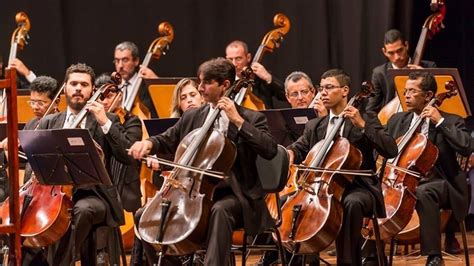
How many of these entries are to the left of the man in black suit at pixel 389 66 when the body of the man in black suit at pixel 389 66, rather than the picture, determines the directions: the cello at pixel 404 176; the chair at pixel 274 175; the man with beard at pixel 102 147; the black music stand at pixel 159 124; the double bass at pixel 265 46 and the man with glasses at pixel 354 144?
0

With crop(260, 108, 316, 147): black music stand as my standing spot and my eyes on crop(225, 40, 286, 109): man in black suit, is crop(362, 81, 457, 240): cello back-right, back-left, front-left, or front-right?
back-right

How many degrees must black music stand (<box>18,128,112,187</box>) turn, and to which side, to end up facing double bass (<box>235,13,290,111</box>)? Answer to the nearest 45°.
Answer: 0° — it already faces it

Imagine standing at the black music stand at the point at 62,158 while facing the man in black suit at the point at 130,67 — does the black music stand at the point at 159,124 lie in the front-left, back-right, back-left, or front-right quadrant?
front-right

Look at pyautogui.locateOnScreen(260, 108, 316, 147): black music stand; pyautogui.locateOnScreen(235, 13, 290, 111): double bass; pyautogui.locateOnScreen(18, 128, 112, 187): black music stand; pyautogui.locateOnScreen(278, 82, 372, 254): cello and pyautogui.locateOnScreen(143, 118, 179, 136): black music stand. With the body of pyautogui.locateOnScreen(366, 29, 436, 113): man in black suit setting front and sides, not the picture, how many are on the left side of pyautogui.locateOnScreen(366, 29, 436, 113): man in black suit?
0

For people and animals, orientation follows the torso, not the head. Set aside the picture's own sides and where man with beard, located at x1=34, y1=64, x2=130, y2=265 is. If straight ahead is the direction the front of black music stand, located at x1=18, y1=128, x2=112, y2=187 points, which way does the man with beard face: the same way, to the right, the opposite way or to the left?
the opposite way

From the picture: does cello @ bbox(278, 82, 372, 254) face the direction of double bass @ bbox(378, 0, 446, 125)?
no

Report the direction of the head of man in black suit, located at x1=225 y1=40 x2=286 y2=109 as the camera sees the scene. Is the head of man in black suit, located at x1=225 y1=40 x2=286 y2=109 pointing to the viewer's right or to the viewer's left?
to the viewer's left

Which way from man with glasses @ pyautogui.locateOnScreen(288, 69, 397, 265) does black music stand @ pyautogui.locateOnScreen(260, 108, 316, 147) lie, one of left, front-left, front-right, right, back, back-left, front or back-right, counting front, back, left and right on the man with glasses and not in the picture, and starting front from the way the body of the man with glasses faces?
right

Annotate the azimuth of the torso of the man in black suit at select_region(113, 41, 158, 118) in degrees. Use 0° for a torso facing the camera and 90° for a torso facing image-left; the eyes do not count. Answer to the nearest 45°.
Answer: approximately 45°

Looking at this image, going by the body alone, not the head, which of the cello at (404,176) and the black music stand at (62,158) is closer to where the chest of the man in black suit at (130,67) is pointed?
the black music stand

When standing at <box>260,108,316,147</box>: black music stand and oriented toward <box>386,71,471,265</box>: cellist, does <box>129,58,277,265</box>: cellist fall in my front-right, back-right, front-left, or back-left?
back-right

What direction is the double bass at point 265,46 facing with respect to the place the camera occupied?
facing the viewer and to the left of the viewer

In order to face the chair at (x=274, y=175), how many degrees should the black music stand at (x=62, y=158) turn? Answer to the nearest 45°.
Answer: approximately 45° to its right

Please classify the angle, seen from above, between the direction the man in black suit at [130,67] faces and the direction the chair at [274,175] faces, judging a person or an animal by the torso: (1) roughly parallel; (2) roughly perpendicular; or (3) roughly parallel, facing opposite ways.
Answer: roughly parallel
